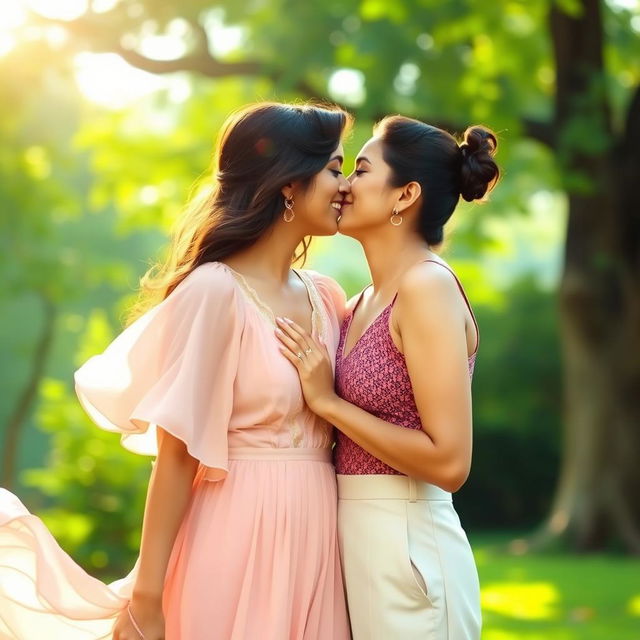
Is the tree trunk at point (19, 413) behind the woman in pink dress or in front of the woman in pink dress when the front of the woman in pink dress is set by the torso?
behind

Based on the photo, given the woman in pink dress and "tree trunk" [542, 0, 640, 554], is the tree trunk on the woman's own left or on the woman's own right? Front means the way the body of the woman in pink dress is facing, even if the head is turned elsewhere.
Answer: on the woman's own left

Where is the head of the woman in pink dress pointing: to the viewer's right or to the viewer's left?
to the viewer's right

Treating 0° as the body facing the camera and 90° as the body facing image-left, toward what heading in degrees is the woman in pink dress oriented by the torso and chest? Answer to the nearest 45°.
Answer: approximately 315°
